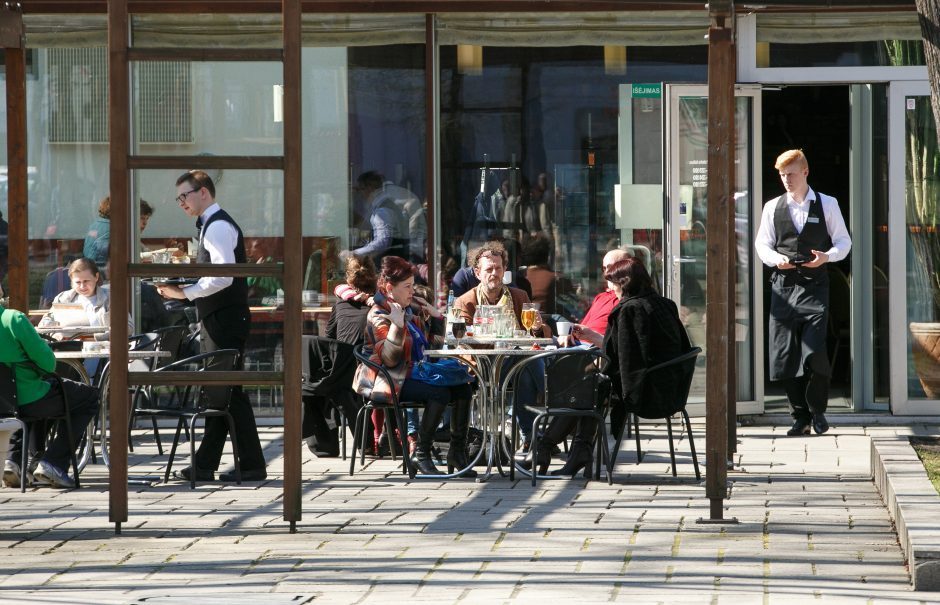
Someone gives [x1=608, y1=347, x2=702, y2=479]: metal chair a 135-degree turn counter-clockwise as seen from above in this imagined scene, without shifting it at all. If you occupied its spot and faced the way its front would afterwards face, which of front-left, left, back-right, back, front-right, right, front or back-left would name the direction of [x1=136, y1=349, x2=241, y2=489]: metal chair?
right

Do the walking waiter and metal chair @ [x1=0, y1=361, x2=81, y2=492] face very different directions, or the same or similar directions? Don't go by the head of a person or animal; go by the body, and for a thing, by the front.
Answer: very different directions

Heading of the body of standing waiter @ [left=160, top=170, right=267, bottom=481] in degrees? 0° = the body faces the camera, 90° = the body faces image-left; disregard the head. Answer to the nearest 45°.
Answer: approximately 90°

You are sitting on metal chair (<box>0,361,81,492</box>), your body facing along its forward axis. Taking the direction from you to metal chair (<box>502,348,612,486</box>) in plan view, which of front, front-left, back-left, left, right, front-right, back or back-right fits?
front-right

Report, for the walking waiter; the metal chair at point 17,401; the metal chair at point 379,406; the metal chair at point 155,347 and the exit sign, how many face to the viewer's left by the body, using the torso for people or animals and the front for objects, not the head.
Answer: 1

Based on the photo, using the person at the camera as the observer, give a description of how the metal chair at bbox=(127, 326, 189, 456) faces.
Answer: facing to the left of the viewer

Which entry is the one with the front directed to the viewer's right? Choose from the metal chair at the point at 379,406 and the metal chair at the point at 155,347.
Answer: the metal chair at the point at 379,406

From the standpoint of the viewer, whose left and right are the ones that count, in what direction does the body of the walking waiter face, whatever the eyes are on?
facing the viewer

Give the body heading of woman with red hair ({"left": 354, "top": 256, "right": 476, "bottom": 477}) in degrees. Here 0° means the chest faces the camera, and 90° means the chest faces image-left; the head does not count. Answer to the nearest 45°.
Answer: approximately 270°

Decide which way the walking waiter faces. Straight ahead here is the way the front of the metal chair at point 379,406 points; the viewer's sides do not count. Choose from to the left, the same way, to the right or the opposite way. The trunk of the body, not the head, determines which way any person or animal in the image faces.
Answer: to the right

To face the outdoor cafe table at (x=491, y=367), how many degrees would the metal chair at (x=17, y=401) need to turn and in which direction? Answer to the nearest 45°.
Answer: approximately 45° to its right

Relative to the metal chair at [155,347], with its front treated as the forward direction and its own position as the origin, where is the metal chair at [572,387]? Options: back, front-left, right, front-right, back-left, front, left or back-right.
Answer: back-left

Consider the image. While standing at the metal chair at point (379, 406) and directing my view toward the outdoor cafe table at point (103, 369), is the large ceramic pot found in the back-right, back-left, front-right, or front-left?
back-right

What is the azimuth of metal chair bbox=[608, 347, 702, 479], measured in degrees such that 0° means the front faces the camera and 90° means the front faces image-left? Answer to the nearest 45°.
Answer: approximately 135°

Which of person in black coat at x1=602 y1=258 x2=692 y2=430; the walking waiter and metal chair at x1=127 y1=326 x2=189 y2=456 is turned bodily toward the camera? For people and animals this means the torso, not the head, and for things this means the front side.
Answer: the walking waiter

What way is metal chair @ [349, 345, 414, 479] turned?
to the viewer's right

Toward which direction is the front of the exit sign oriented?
toward the camera
